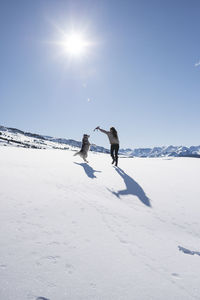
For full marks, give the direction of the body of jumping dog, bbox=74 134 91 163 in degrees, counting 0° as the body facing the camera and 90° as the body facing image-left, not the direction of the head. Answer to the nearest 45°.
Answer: approximately 270°
